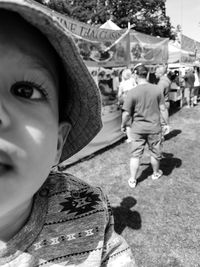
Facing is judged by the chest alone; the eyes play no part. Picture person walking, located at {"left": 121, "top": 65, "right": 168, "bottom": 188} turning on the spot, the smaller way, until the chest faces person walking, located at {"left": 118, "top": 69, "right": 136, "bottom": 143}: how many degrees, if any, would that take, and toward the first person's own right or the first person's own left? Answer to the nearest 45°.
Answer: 0° — they already face them

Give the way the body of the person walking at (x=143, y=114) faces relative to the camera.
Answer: away from the camera

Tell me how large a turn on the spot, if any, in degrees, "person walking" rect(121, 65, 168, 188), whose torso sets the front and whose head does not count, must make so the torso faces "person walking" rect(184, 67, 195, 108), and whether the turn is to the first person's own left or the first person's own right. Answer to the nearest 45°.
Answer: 0° — they already face them
